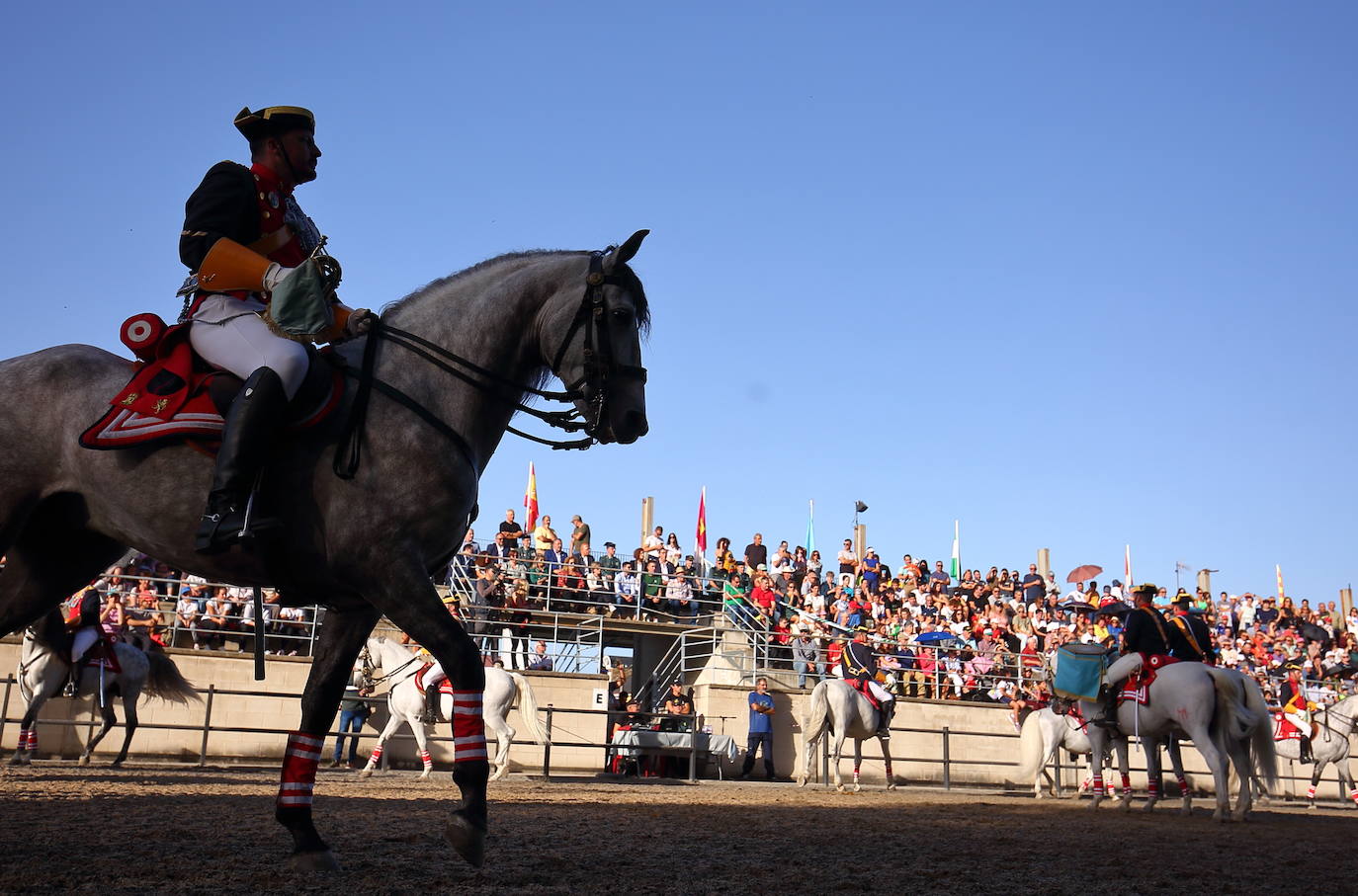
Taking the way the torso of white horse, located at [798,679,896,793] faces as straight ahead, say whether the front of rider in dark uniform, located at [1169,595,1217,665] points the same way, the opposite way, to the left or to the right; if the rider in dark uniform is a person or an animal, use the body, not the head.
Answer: to the left

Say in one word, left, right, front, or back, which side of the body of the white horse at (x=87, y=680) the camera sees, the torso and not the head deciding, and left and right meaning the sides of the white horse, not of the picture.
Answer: left

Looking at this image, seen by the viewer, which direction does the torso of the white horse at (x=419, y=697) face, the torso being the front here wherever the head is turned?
to the viewer's left

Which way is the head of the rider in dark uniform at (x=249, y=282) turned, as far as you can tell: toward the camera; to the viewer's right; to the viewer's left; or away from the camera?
to the viewer's right

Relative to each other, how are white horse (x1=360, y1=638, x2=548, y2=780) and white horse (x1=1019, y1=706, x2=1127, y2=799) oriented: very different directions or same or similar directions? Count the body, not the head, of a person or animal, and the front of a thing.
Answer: very different directions

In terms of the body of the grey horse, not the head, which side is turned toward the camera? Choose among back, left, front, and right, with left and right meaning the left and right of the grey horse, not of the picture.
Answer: right

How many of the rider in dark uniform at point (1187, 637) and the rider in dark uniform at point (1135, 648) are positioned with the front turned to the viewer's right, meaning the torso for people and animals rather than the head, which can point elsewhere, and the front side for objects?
0

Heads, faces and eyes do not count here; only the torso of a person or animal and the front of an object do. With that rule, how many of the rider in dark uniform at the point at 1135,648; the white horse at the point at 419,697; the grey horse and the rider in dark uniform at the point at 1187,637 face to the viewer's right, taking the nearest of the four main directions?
1

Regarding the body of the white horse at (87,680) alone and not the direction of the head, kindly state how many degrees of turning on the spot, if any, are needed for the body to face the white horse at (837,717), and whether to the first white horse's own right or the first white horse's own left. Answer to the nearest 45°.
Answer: approximately 180°

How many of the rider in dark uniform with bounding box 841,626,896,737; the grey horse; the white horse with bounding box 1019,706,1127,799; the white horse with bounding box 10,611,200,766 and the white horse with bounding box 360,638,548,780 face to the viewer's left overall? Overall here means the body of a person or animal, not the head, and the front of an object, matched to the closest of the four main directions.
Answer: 2

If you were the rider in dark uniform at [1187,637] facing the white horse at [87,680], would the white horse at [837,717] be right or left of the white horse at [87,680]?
right

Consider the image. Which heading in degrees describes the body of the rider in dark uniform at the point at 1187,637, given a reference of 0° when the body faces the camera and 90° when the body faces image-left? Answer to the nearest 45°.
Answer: approximately 135°
